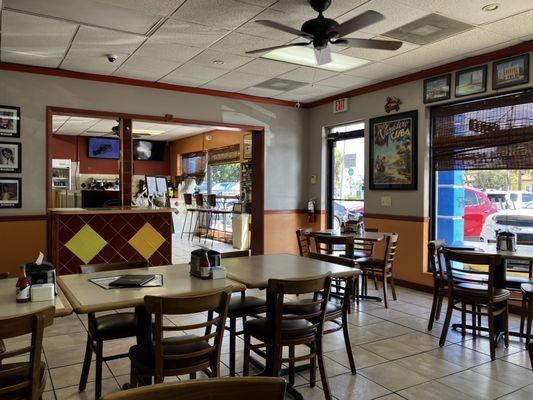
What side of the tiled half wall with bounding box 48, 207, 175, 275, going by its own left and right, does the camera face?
front

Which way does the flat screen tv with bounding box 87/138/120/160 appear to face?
toward the camera

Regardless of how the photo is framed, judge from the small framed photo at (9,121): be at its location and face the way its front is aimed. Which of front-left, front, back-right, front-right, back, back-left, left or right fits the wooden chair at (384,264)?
front-left

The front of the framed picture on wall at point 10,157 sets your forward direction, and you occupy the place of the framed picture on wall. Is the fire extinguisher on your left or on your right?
on your left

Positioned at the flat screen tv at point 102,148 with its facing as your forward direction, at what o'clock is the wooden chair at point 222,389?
The wooden chair is roughly at 12 o'clock from the flat screen tv.

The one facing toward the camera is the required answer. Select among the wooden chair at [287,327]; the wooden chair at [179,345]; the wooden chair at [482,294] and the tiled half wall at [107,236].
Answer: the tiled half wall

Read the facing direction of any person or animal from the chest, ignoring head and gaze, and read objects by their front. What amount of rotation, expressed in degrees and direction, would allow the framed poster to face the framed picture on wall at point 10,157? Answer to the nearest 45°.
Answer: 0° — it already faces it

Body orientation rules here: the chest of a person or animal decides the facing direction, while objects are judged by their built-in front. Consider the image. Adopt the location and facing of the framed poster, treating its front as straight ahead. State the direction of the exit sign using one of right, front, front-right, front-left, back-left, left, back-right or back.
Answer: right

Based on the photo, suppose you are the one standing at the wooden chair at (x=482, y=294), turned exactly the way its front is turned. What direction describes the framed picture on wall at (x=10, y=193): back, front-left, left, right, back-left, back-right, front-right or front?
back-left
